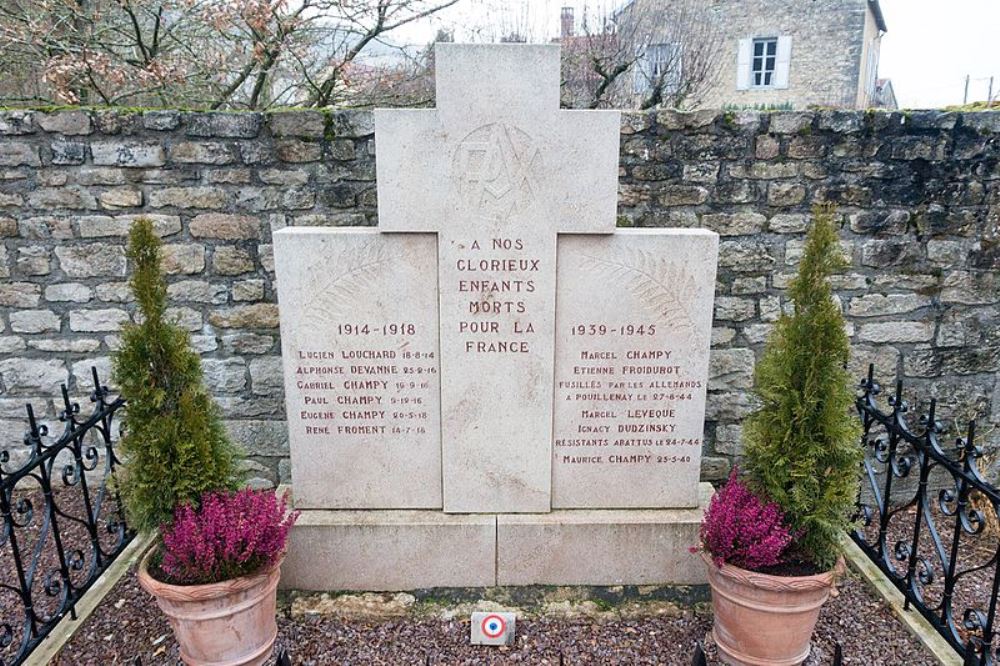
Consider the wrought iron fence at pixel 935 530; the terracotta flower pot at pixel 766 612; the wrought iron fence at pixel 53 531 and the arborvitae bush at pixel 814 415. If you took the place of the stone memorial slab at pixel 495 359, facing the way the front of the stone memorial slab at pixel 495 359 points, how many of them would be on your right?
1

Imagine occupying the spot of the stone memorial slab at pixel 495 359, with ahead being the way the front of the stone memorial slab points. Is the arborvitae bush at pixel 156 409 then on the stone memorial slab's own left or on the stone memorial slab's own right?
on the stone memorial slab's own right

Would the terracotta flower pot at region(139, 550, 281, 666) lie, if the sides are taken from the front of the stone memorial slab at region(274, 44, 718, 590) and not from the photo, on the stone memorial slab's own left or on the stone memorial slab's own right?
on the stone memorial slab's own right

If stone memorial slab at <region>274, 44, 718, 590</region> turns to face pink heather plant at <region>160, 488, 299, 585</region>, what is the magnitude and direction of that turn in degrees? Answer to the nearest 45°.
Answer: approximately 45° to its right

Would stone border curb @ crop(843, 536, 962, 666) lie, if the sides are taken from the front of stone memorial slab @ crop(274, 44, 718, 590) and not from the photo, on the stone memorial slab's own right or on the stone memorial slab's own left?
on the stone memorial slab's own left

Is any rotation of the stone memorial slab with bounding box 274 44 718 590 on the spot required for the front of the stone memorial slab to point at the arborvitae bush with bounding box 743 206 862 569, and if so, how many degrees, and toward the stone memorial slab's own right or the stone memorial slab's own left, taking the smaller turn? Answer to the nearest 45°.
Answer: approximately 90° to the stone memorial slab's own left

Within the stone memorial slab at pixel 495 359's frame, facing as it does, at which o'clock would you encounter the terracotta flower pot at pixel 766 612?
The terracotta flower pot is roughly at 10 o'clock from the stone memorial slab.

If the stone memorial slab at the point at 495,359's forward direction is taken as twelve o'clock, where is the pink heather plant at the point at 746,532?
The pink heather plant is roughly at 10 o'clock from the stone memorial slab.

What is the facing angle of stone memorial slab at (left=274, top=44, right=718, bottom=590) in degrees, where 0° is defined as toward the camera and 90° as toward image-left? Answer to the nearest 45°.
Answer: approximately 0°

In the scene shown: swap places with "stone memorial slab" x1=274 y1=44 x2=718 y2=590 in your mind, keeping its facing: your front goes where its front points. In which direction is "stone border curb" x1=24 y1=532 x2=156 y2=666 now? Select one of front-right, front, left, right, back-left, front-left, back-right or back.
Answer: right

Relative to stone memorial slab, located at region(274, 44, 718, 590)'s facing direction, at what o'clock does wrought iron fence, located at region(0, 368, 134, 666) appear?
The wrought iron fence is roughly at 3 o'clock from the stone memorial slab.
